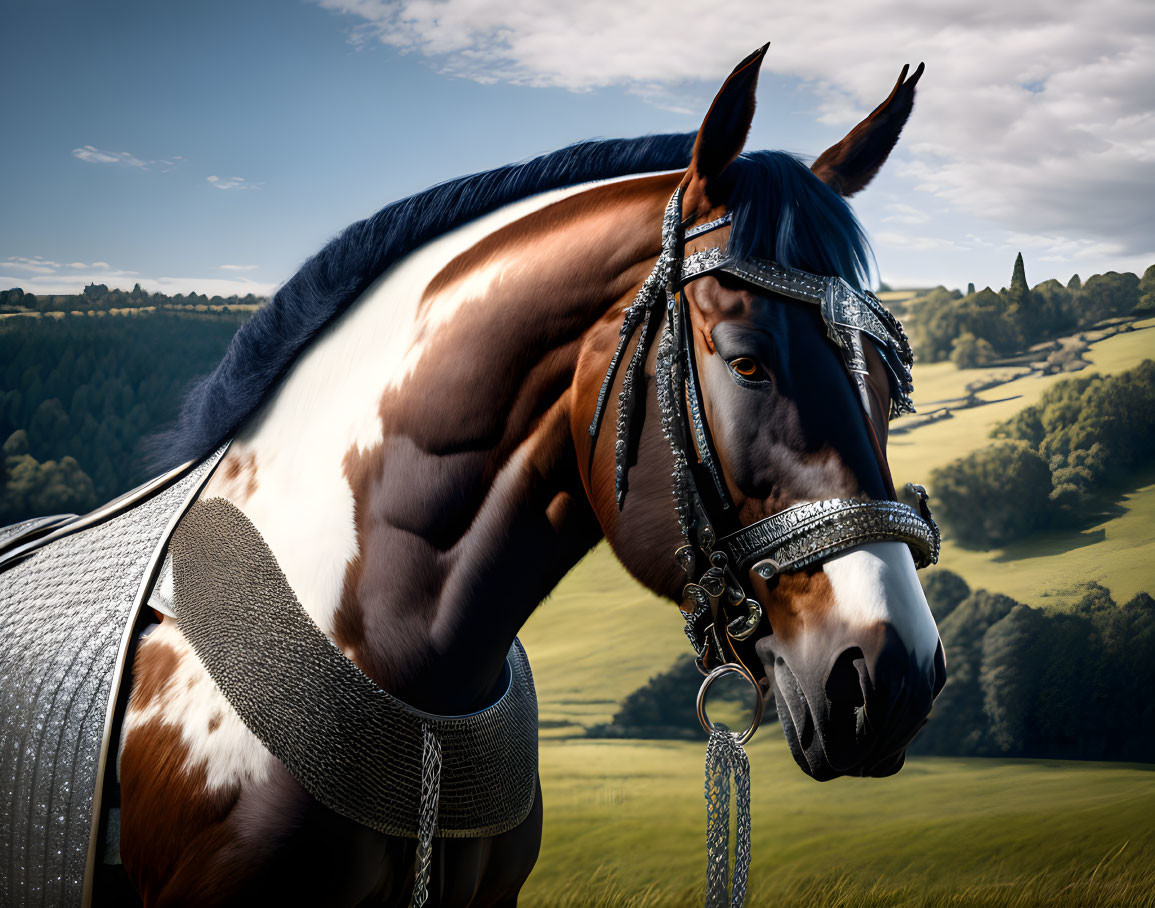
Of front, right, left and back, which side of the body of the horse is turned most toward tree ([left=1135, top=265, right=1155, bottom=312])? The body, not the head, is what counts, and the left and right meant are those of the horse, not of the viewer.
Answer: left

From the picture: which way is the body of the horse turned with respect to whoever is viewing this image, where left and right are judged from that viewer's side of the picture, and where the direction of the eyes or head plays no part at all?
facing the viewer and to the right of the viewer

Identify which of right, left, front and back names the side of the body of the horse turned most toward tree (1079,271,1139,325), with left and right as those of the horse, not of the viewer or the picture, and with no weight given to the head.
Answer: left

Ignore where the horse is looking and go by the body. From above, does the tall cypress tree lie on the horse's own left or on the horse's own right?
on the horse's own left

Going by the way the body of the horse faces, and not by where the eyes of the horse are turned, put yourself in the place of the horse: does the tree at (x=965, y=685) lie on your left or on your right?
on your left
